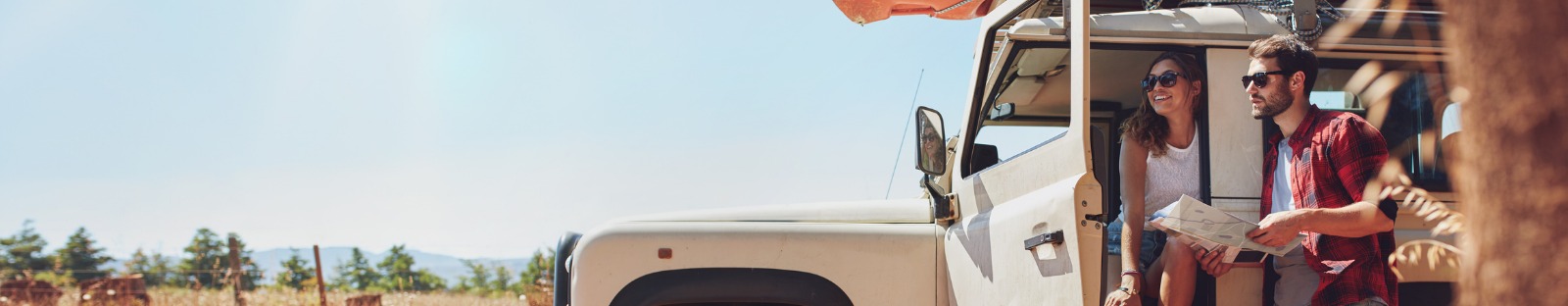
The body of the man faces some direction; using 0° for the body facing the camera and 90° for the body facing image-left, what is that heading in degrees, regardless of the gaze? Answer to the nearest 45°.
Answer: approximately 45°

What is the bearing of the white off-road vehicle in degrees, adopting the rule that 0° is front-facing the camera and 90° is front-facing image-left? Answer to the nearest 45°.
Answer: approximately 90°

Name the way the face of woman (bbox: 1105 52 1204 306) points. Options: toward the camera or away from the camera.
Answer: toward the camera

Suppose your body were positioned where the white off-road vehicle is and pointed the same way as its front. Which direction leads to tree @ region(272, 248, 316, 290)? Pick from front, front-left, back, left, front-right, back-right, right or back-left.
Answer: front-right

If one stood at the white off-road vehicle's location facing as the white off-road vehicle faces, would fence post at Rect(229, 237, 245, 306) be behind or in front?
in front

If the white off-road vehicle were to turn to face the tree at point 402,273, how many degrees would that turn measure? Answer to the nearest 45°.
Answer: approximately 45° to its right

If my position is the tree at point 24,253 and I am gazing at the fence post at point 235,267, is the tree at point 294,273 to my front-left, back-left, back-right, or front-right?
front-left

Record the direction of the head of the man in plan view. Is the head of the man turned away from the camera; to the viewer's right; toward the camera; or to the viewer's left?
to the viewer's left

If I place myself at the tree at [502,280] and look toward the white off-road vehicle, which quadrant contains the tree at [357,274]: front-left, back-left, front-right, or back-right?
back-right
